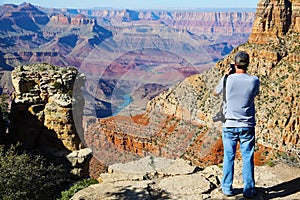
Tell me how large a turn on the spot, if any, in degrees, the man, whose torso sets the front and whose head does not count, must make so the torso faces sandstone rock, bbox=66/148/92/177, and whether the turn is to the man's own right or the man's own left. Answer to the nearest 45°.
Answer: approximately 45° to the man's own left

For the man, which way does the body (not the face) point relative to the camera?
away from the camera

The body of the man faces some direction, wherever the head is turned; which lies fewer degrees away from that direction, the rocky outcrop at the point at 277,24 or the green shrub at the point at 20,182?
the rocky outcrop

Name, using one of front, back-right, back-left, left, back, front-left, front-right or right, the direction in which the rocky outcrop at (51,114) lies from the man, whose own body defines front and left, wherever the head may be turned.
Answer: front-left

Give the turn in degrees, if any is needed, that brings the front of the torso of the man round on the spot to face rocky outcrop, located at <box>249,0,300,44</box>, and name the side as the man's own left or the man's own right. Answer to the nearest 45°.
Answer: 0° — they already face it
